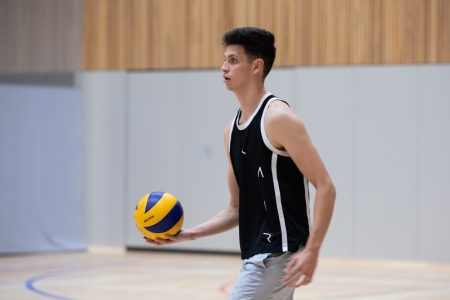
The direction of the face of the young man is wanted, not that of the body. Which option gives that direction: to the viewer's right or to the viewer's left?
to the viewer's left

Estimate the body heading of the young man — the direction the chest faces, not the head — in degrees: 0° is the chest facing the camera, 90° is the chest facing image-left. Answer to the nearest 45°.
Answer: approximately 45°
